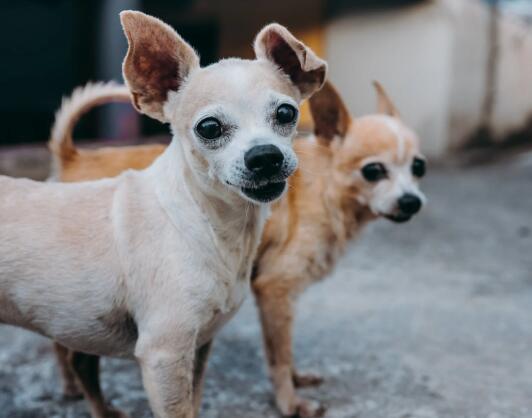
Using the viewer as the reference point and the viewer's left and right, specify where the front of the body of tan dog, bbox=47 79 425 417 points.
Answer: facing to the right of the viewer

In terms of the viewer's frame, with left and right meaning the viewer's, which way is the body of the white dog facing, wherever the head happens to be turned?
facing the viewer and to the right of the viewer

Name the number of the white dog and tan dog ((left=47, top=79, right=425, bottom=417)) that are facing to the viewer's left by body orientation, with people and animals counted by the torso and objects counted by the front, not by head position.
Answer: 0

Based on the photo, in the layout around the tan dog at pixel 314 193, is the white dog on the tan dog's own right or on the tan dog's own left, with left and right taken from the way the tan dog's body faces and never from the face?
on the tan dog's own right

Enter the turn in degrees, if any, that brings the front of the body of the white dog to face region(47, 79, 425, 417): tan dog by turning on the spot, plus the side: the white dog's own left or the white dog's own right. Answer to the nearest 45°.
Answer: approximately 90° to the white dog's own left
